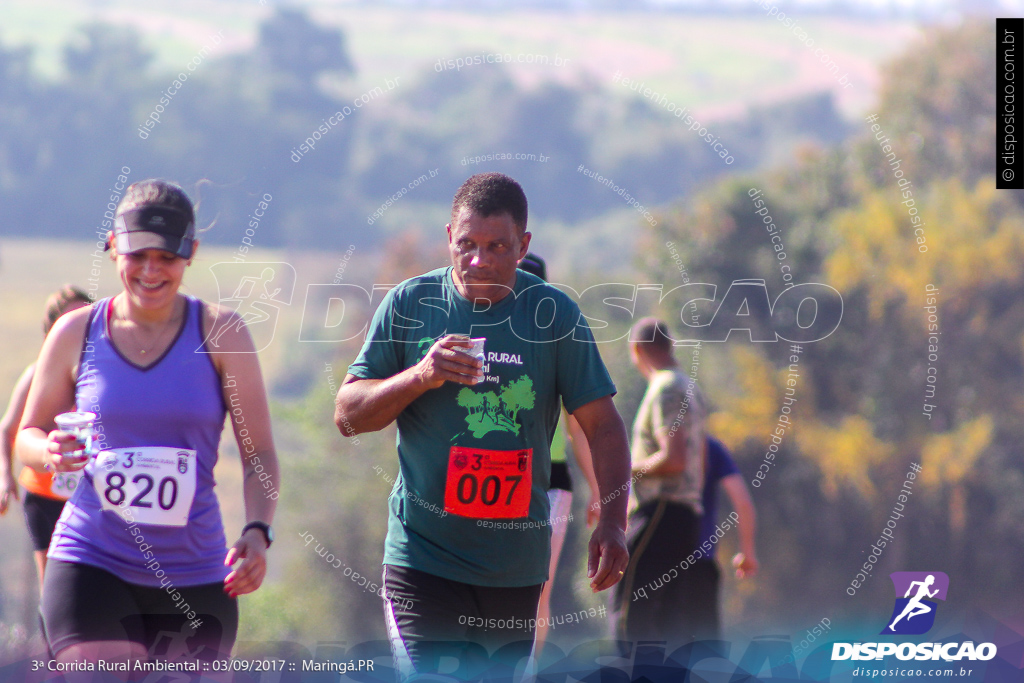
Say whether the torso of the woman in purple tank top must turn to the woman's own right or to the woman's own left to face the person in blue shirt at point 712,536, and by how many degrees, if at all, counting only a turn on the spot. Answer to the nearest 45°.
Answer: approximately 135° to the woman's own left

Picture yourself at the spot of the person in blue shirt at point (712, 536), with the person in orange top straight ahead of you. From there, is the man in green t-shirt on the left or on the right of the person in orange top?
left

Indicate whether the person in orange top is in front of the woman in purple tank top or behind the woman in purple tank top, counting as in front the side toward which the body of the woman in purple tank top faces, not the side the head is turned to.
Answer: behind

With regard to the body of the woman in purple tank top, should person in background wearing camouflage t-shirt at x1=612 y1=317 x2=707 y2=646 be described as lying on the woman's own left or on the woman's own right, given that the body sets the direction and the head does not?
on the woman's own left

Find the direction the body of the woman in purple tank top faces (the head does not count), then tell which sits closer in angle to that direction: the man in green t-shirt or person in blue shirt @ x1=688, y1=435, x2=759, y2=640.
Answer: the man in green t-shirt

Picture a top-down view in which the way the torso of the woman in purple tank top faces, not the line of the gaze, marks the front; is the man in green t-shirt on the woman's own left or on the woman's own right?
on the woman's own left

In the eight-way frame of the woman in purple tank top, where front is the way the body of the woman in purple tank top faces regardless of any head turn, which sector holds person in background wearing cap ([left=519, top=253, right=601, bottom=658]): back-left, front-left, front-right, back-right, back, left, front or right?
back-left

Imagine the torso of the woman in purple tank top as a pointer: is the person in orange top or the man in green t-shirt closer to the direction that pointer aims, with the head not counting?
the man in green t-shirt

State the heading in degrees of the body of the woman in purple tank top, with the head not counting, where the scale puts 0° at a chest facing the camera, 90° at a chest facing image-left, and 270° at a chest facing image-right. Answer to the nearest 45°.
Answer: approximately 0°
